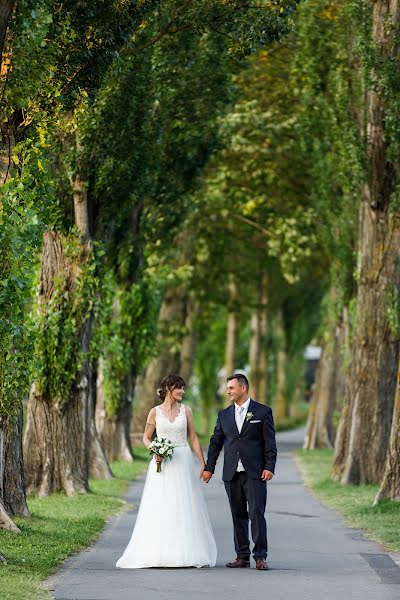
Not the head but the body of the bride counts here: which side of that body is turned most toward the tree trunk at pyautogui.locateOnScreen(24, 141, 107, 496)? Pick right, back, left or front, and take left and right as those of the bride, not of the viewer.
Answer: back

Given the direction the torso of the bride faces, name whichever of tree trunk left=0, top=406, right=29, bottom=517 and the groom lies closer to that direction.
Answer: the groom

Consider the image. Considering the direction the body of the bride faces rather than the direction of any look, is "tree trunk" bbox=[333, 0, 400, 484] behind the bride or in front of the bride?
behind

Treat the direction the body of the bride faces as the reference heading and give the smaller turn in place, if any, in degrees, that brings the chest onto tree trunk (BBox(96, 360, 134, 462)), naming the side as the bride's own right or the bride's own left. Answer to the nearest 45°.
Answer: approximately 180°

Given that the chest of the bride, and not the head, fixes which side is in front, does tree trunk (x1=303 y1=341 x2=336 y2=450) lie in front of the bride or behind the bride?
behind

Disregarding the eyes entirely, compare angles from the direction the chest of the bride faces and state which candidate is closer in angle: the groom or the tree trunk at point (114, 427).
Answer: the groom

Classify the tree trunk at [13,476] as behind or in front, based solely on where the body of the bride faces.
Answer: behind

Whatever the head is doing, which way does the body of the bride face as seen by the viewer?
toward the camera

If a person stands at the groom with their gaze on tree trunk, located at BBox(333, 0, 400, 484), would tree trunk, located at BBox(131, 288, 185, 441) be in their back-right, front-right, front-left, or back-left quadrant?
front-left

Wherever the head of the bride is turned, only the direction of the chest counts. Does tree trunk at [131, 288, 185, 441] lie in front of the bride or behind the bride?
behind

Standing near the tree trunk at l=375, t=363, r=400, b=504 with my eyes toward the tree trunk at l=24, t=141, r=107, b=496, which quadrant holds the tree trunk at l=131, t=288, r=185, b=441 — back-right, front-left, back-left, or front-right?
front-right
